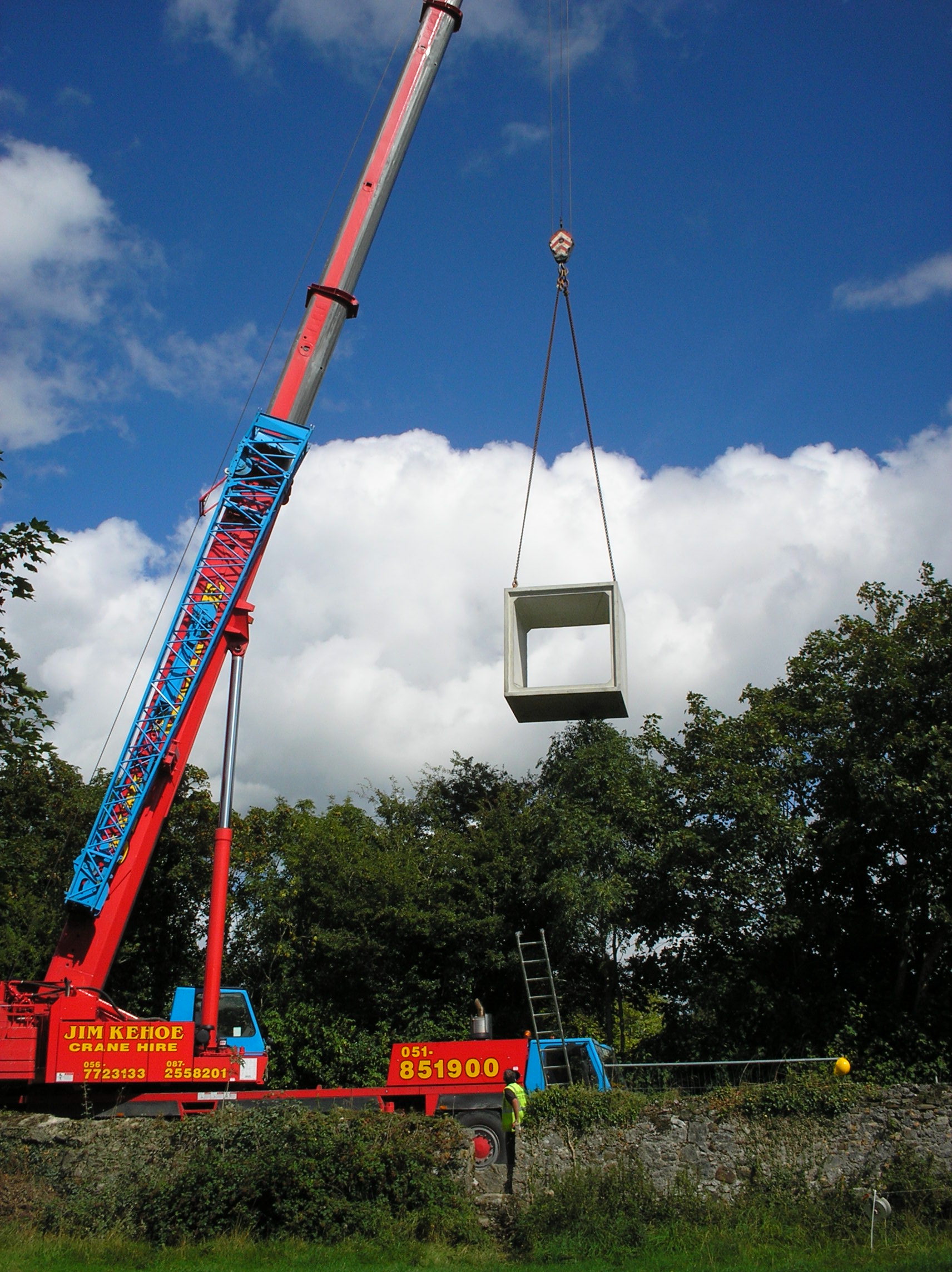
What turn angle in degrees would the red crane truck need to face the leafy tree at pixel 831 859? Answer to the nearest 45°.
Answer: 0° — it already faces it

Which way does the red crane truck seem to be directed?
to the viewer's right

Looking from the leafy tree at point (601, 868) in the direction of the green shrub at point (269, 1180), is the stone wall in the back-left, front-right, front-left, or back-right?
front-left

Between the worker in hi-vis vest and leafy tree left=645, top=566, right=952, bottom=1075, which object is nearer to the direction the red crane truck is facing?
the leafy tree
